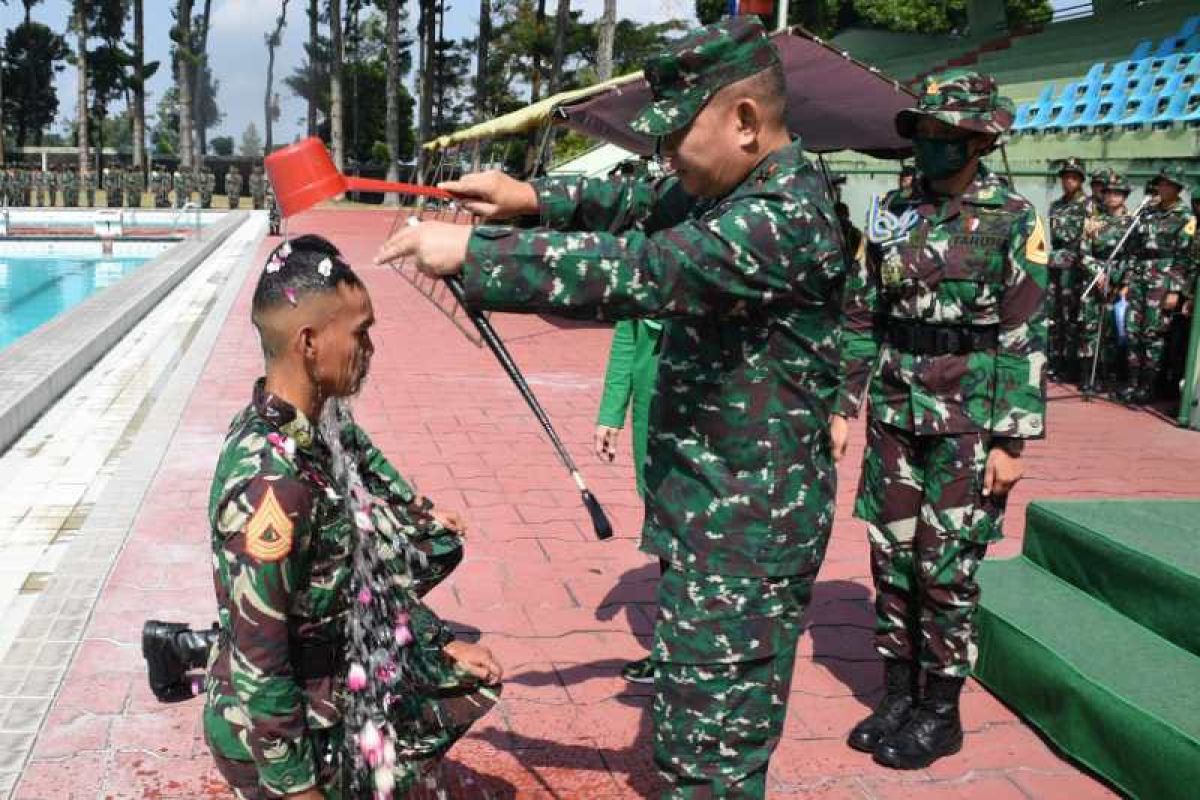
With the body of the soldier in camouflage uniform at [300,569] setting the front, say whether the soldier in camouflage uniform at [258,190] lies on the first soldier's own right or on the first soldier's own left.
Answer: on the first soldier's own left

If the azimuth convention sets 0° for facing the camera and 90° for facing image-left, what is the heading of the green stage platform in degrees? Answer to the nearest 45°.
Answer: approximately 45°

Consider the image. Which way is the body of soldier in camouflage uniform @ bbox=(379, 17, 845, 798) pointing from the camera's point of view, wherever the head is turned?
to the viewer's left

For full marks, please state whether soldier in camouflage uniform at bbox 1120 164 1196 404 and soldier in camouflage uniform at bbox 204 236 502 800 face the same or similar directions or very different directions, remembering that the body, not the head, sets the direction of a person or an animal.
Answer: very different directions

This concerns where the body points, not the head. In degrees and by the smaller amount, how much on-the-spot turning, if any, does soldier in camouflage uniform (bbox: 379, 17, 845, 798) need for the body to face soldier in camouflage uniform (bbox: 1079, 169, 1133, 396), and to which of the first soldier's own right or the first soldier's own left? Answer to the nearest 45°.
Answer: approximately 135° to the first soldier's own right

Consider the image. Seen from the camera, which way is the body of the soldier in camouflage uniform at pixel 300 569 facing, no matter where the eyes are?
to the viewer's right

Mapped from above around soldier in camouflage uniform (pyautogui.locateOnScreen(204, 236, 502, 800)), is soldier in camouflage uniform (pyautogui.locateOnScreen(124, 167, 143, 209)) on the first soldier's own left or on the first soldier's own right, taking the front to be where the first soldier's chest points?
on the first soldier's own left

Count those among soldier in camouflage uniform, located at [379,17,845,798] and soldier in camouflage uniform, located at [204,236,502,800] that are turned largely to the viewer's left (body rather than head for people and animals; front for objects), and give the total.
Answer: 1

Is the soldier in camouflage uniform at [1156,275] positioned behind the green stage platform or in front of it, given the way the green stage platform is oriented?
behind

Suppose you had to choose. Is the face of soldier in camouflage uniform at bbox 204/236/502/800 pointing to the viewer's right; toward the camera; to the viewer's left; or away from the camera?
to the viewer's right
